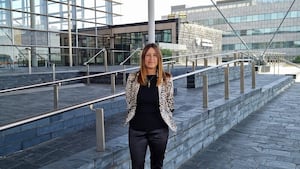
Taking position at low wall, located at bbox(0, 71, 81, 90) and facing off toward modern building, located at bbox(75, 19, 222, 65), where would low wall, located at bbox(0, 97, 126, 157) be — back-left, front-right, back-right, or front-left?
back-right

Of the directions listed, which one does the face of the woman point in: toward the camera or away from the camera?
toward the camera

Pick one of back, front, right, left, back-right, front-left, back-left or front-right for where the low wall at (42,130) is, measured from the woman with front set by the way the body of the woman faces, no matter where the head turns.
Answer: back-right

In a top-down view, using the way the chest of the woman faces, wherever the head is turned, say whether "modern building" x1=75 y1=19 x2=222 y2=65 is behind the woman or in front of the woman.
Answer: behind

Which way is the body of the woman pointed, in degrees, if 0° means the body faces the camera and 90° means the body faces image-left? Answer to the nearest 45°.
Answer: approximately 0°

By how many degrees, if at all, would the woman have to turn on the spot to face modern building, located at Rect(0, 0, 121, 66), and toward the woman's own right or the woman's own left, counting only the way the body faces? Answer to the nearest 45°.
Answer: approximately 180°

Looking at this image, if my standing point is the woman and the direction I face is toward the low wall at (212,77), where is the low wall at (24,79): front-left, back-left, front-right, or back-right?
front-left

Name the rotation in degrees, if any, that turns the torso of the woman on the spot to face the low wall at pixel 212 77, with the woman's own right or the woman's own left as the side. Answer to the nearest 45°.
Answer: approximately 180°
